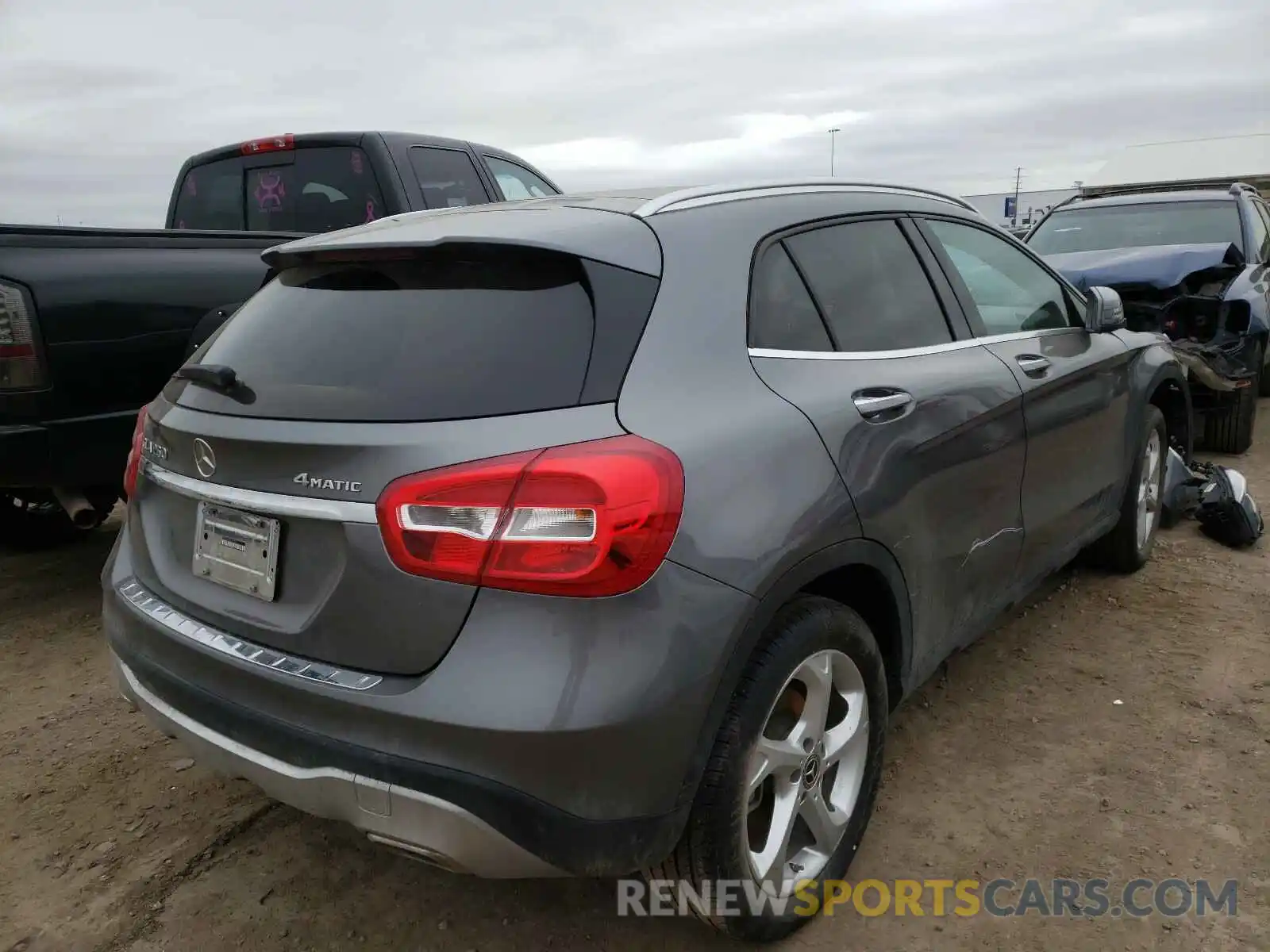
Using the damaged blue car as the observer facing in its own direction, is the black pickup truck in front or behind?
in front

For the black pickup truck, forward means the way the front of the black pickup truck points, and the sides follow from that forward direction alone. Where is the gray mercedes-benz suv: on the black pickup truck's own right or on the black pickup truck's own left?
on the black pickup truck's own right

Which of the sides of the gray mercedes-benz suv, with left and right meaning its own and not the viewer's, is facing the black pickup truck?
left

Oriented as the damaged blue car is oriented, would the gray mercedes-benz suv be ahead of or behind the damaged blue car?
ahead

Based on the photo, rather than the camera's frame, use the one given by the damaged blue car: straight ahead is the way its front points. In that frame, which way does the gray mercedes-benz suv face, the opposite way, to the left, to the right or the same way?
the opposite way

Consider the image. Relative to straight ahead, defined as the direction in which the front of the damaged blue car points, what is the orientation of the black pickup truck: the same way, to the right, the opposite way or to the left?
the opposite way

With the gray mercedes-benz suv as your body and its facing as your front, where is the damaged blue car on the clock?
The damaged blue car is roughly at 12 o'clock from the gray mercedes-benz suv.

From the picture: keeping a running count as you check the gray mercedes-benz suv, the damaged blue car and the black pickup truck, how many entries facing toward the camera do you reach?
1

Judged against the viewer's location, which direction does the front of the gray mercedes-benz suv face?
facing away from the viewer and to the right of the viewer

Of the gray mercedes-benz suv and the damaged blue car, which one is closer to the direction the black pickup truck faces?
the damaged blue car

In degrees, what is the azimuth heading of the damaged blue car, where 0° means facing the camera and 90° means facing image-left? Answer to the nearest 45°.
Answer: approximately 0°

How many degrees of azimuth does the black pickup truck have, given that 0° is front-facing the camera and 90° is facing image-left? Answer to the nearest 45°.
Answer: approximately 225°
